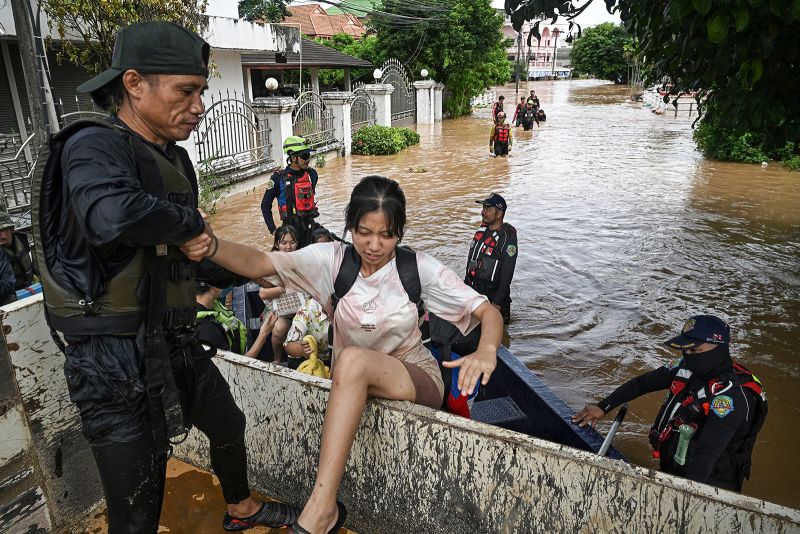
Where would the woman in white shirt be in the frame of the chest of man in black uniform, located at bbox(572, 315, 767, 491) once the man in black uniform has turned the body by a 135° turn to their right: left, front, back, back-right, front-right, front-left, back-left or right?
back-left

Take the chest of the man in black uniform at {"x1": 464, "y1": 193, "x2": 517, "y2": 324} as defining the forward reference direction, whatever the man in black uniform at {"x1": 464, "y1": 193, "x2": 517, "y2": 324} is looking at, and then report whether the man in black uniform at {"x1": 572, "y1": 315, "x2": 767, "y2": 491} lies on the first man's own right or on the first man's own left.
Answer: on the first man's own left

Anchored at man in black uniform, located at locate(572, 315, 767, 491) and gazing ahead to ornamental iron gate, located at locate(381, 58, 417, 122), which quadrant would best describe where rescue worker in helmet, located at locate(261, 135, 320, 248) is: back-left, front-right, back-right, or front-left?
front-left

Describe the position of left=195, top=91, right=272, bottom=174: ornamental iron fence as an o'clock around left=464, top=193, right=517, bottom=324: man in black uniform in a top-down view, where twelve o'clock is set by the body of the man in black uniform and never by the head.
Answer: The ornamental iron fence is roughly at 3 o'clock from the man in black uniform.

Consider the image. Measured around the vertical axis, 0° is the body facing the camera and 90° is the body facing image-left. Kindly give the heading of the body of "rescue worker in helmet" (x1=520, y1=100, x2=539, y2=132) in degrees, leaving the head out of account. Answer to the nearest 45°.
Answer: approximately 0°

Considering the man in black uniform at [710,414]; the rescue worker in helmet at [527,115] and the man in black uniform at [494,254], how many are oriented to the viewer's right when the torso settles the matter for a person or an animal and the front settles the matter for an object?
0

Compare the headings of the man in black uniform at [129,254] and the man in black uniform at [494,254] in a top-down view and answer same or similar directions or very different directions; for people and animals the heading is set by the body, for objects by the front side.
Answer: very different directions

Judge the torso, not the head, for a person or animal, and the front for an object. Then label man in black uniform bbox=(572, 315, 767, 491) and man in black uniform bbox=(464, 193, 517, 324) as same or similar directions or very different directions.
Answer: same or similar directions

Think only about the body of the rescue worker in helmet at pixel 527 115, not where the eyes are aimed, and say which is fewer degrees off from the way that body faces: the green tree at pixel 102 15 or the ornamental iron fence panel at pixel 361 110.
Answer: the green tree

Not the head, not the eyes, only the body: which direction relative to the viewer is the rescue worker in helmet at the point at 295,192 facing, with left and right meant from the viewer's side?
facing the viewer and to the right of the viewer

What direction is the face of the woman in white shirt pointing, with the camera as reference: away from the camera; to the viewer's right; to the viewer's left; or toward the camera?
toward the camera

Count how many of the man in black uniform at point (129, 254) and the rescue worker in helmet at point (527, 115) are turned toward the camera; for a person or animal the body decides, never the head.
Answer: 1

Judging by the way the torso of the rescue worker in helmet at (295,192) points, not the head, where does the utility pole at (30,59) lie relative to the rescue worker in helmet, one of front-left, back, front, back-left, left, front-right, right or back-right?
back-right

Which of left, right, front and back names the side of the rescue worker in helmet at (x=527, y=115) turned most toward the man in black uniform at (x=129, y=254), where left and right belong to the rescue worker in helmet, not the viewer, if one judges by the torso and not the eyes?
front

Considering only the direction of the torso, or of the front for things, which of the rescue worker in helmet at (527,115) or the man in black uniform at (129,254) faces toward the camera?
the rescue worker in helmet
